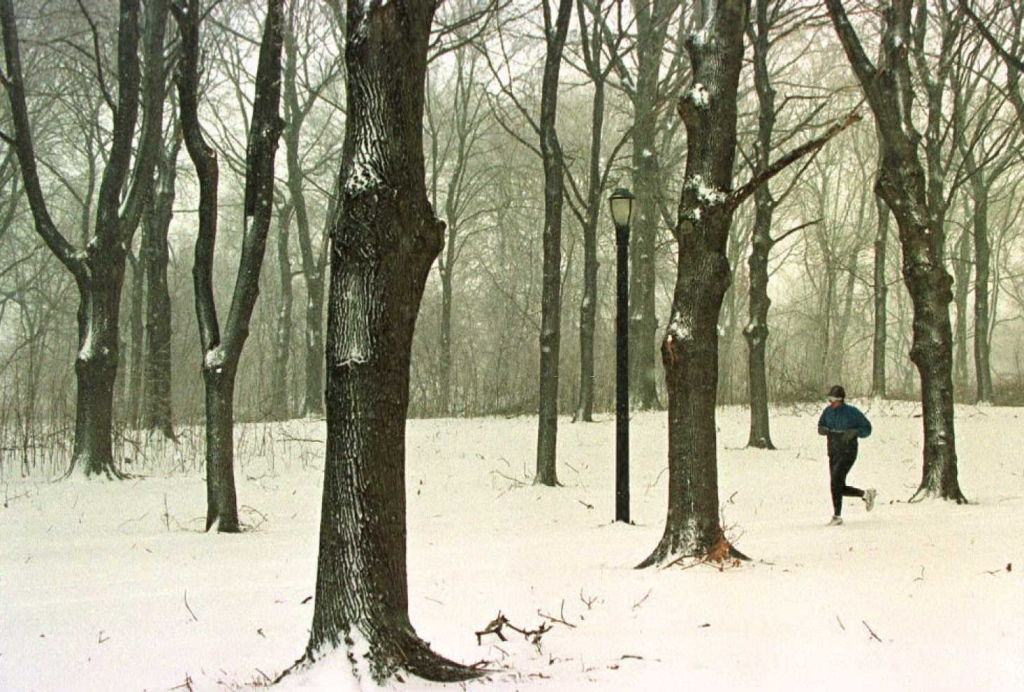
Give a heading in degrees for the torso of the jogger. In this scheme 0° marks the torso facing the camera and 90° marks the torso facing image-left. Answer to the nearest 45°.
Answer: approximately 45°

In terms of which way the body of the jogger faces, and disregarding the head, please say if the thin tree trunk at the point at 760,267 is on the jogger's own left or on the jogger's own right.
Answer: on the jogger's own right

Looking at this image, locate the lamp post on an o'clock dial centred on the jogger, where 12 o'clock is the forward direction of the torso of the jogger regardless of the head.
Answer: The lamp post is roughly at 1 o'clock from the jogger.

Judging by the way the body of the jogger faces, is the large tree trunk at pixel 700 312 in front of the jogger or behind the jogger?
in front

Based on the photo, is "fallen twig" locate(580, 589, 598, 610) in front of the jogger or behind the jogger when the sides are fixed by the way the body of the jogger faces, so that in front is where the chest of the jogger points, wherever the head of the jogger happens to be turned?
in front

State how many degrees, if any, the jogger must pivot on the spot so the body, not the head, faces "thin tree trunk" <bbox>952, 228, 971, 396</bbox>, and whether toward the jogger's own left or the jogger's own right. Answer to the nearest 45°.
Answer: approximately 135° to the jogger's own right
